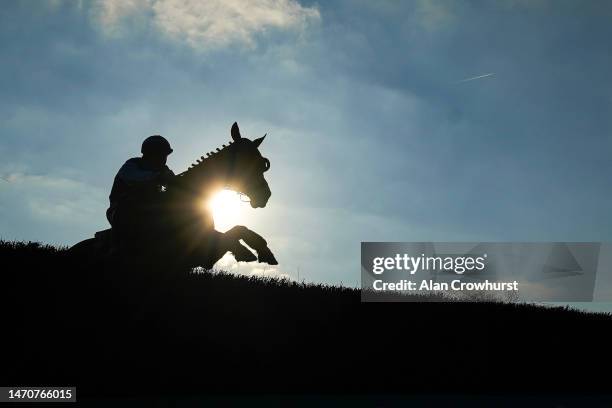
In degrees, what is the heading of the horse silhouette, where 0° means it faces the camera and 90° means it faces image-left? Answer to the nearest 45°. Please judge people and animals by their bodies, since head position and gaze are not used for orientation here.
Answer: approximately 270°
